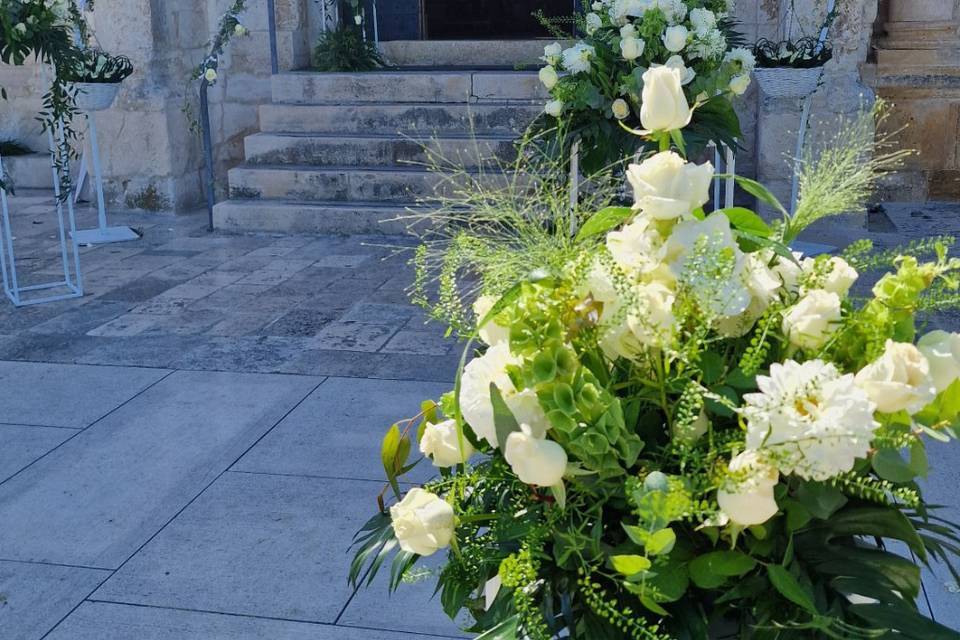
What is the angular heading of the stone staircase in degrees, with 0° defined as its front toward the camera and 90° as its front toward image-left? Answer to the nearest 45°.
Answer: approximately 0°

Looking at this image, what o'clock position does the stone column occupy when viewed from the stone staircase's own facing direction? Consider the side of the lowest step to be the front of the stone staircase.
The stone column is roughly at 9 o'clock from the stone staircase.

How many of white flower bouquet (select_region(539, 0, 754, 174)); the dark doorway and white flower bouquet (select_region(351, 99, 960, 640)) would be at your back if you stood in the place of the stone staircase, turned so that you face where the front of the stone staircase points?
1

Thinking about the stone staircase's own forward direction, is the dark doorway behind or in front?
behind

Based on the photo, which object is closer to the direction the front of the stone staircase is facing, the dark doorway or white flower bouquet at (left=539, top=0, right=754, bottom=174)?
the white flower bouquet

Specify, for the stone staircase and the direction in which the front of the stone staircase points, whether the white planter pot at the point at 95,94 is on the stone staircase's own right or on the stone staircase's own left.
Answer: on the stone staircase's own right

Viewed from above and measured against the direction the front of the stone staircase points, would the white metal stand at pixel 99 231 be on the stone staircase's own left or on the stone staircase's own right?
on the stone staircase's own right

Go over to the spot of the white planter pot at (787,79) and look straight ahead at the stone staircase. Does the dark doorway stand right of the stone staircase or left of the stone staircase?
right
